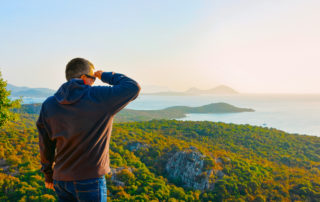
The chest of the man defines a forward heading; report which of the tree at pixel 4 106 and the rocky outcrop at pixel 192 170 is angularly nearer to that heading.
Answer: the rocky outcrop

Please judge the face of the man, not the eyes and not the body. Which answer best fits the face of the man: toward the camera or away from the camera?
away from the camera

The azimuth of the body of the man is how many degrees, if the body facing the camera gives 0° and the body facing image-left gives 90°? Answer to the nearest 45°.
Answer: approximately 225°

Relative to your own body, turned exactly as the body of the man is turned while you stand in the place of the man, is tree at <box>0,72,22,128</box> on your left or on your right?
on your left

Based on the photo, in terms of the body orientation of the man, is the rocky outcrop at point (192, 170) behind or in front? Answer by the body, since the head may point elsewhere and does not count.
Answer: in front
